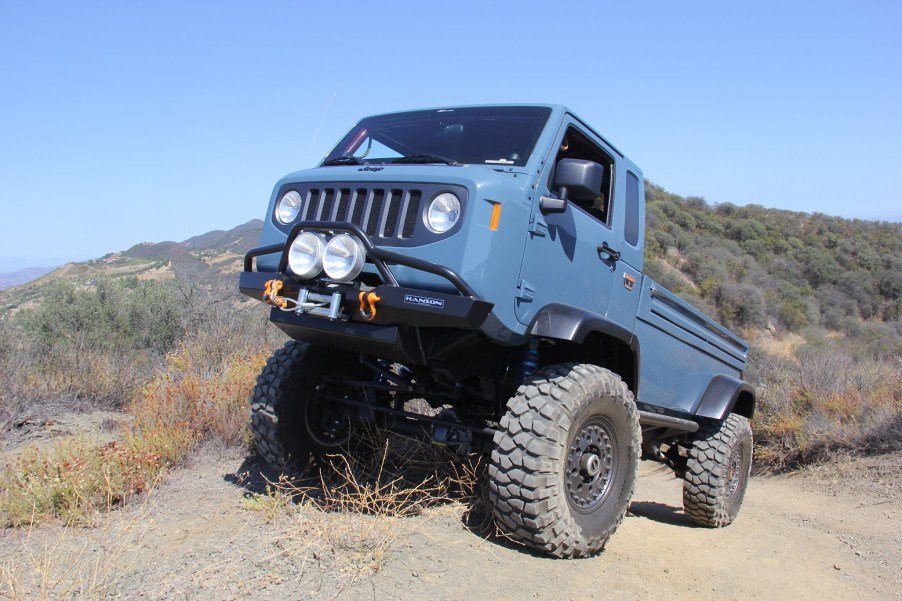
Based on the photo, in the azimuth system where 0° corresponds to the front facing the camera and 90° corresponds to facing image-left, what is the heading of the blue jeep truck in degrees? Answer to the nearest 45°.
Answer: approximately 45°

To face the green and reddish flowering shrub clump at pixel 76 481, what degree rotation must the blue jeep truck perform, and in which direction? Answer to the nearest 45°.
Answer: approximately 45° to its right

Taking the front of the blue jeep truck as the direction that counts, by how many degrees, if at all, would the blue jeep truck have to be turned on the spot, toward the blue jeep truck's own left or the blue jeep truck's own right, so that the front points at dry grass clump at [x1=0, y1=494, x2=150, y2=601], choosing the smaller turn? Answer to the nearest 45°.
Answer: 0° — it already faces it

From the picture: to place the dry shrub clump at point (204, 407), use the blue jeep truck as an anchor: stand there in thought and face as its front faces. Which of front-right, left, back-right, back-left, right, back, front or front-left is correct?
right

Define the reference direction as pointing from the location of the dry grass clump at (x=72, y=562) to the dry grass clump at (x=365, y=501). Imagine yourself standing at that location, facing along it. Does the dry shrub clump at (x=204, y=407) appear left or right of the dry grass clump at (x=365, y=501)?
left

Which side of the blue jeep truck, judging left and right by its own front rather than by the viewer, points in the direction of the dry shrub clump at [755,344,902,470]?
back
